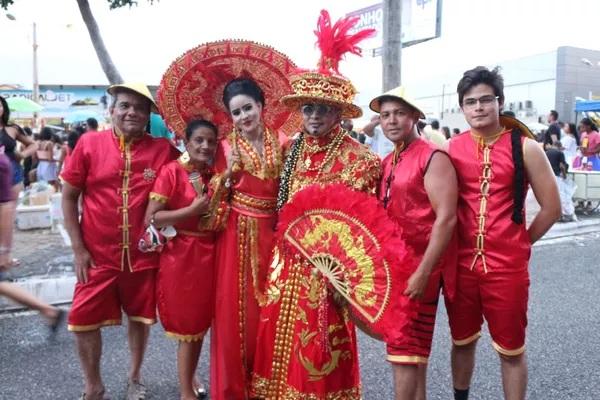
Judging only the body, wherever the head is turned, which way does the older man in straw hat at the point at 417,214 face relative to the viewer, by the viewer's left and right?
facing the viewer and to the left of the viewer

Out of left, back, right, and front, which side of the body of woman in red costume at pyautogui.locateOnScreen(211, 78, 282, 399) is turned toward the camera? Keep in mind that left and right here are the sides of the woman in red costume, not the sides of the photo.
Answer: front

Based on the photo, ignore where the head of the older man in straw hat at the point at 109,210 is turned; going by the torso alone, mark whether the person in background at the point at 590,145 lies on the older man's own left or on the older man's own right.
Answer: on the older man's own left

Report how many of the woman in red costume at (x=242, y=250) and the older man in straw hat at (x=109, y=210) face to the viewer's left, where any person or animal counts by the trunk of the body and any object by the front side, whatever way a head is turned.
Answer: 0

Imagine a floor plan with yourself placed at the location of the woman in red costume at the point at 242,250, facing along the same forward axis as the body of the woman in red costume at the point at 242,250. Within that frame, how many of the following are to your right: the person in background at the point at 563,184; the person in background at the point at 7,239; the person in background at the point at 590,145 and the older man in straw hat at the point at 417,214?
1

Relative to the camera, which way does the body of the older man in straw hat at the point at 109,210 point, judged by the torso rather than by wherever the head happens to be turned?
toward the camera

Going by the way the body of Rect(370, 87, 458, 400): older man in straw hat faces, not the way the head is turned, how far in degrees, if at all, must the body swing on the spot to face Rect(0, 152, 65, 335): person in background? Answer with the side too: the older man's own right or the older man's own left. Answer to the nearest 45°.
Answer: approximately 45° to the older man's own right
